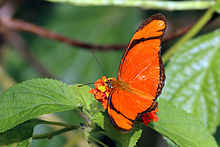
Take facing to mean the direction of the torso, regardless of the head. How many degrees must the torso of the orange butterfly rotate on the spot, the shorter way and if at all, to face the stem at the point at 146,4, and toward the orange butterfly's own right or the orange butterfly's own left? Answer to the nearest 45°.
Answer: approximately 90° to the orange butterfly's own right

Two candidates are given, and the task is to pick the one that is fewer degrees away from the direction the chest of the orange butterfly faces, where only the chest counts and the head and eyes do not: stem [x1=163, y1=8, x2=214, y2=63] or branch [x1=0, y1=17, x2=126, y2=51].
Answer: the branch

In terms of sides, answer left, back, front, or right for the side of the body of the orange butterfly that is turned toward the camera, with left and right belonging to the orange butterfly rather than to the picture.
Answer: left
